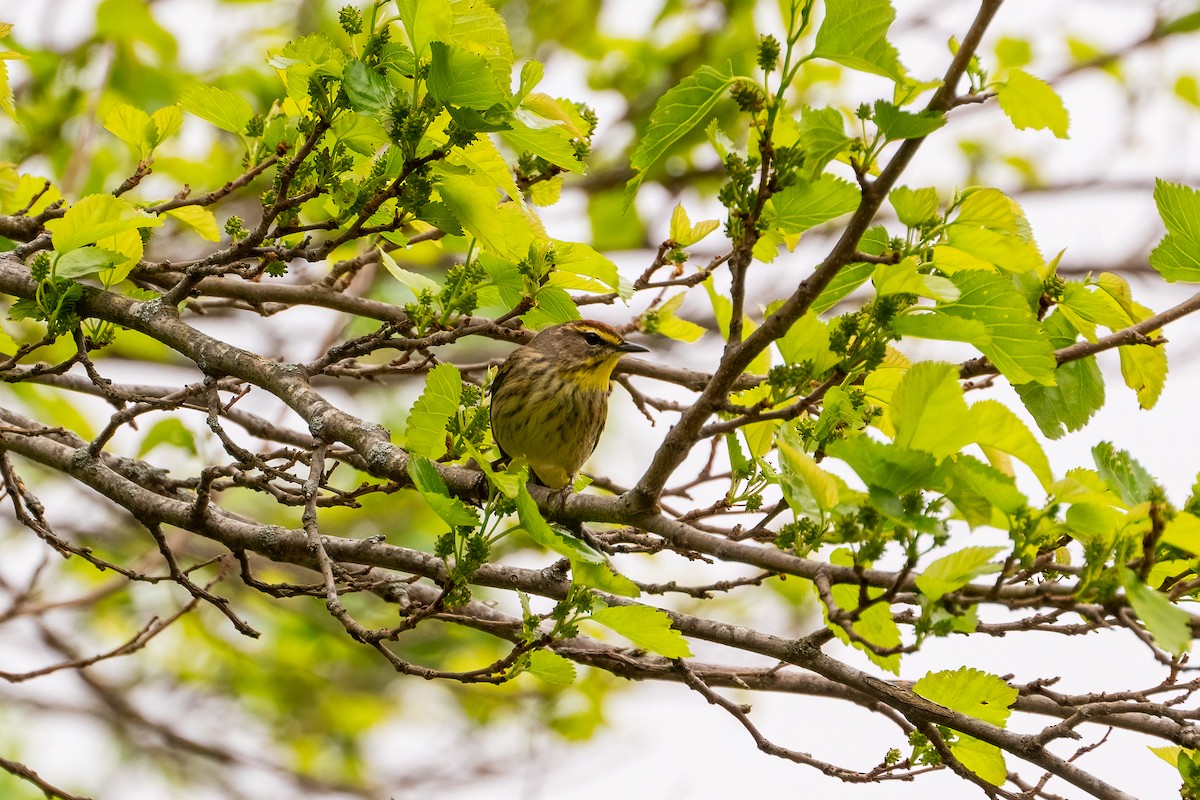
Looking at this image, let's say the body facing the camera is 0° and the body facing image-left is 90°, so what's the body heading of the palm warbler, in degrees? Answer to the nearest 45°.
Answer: approximately 315°
